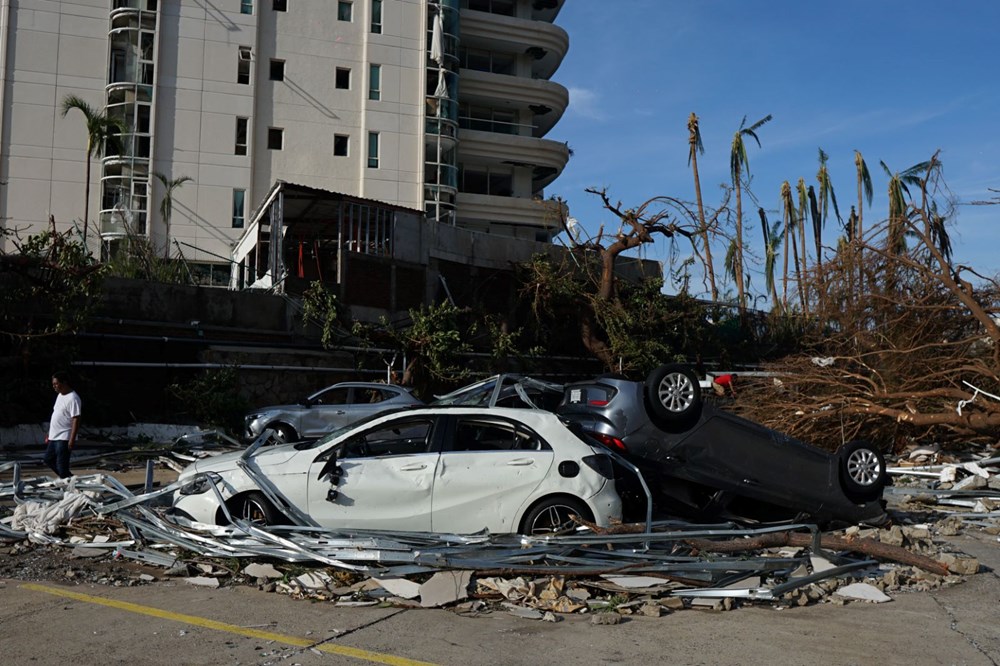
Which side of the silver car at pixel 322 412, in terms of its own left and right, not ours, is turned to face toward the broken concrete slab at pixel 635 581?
left

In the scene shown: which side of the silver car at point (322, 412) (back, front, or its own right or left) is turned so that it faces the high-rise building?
right

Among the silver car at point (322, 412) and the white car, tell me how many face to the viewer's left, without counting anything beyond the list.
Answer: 2

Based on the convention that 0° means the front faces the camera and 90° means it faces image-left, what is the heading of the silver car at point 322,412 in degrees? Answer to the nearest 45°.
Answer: approximately 90°

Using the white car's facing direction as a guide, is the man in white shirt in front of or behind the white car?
in front

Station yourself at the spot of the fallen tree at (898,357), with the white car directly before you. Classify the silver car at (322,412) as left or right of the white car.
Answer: right

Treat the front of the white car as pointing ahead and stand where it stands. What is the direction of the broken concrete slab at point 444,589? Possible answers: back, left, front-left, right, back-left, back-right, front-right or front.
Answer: left

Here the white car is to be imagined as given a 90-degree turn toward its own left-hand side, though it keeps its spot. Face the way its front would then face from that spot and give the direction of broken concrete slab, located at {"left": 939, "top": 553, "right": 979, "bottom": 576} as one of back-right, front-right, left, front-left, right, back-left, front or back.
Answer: left

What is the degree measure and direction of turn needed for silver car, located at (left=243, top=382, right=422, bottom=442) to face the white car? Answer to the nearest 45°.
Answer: approximately 90° to its left

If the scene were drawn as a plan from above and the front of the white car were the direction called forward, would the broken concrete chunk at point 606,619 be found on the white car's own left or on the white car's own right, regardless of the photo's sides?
on the white car's own left

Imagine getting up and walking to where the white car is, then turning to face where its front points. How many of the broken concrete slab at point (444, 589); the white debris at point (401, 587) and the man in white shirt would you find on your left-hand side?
2

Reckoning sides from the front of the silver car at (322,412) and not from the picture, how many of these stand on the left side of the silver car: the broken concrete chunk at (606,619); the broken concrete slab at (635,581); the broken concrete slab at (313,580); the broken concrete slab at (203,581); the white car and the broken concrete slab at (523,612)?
6

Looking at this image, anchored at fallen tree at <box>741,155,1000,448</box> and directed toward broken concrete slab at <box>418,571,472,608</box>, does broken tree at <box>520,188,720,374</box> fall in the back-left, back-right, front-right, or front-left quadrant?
back-right

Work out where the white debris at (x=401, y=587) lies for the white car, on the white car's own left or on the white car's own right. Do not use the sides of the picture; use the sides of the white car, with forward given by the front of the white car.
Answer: on the white car's own left

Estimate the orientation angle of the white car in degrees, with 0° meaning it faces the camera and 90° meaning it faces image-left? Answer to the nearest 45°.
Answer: approximately 90°

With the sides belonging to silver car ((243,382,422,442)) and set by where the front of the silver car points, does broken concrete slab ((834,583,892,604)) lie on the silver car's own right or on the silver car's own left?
on the silver car's own left
